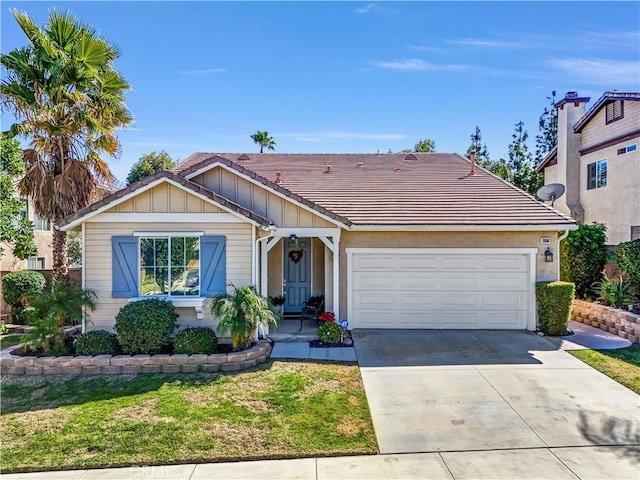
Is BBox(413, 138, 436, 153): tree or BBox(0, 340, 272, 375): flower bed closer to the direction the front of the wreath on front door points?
the flower bed

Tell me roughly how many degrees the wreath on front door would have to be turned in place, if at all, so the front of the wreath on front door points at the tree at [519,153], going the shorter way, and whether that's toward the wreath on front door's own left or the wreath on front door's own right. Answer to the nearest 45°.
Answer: approximately 135° to the wreath on front door's own left

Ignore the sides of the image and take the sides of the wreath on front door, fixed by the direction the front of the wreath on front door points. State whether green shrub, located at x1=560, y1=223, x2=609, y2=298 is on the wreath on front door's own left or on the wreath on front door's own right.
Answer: on the wreath on front door's own left

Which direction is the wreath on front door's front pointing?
toward the camera

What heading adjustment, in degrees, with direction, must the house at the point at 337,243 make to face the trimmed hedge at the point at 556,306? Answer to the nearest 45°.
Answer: approximately 90° to its left

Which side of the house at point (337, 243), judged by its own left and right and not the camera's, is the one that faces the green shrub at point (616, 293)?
left

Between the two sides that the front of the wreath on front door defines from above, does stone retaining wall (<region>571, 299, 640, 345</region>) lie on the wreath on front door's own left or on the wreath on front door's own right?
on the wreath on front door's own left

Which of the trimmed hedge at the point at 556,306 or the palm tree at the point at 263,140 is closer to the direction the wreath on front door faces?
the trimmed hedge

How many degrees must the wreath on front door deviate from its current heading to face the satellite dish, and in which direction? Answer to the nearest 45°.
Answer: approximately 90° to its left

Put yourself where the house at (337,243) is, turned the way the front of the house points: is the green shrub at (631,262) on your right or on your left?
on your left

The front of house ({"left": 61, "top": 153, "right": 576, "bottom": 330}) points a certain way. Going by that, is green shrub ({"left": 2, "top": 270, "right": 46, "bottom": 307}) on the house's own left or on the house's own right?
on the house's own right

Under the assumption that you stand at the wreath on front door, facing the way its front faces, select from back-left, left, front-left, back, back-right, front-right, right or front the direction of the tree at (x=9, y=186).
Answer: front-right

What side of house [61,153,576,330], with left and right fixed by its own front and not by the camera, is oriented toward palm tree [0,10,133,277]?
right

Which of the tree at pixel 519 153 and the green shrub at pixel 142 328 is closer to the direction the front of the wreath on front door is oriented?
the green shrub

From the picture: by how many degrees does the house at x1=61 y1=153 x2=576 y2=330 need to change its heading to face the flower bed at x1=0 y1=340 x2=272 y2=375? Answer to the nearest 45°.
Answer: approximately 45° to its right

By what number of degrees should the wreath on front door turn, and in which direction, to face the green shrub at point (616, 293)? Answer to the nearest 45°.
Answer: approximately 90° to its left

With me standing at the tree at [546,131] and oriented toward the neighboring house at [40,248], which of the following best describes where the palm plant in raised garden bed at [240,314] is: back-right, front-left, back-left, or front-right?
front-left
